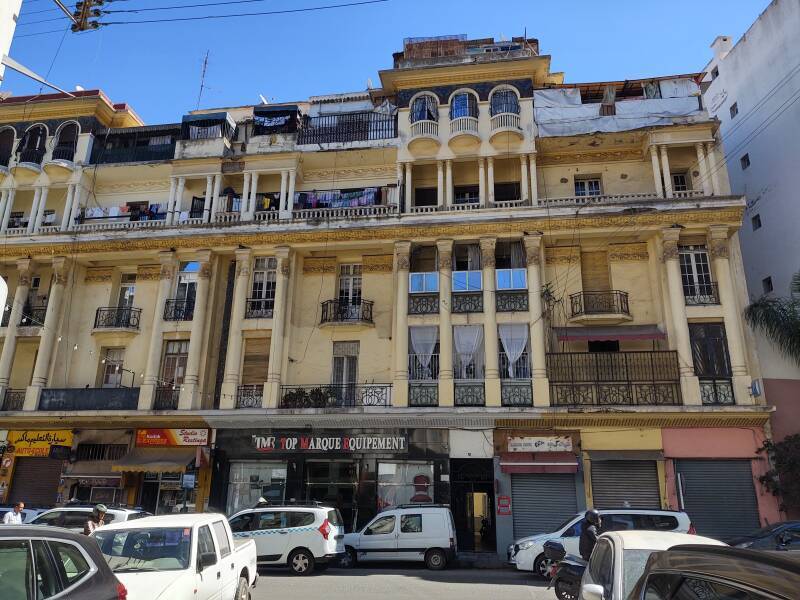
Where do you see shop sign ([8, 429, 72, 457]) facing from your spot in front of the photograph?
facing the viewer

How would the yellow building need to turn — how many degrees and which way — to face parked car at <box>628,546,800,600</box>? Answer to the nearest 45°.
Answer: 0° — it already faces it

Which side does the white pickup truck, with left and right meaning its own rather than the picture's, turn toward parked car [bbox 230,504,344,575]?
back

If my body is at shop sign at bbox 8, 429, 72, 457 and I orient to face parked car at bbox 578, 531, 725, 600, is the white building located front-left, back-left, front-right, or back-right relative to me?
front-left

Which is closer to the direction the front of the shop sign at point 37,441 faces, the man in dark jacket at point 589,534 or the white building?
the man in dark jacket

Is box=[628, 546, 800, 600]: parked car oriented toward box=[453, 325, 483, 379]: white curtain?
no

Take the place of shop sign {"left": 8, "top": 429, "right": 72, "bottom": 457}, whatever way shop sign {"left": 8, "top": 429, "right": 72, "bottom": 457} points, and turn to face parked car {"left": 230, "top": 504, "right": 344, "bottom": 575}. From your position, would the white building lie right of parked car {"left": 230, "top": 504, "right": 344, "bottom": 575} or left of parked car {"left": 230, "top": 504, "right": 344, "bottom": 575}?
left

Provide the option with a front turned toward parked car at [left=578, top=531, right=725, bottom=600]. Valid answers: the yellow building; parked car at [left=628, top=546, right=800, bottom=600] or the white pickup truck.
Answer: the yellow building

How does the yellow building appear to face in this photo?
toward the camera

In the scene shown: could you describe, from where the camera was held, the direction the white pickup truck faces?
facing the viewer and to the left of the viewer

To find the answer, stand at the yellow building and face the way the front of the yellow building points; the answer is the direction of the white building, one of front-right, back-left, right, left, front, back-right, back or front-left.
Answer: left

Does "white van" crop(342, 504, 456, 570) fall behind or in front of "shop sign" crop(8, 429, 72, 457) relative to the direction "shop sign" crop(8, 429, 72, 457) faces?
in front

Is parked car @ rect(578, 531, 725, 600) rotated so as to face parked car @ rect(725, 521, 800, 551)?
no

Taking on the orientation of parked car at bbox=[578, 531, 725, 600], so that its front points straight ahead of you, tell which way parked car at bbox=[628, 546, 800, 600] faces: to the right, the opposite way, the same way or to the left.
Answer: the same way

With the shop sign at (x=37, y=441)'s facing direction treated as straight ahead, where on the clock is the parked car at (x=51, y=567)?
The parked car is roughly at 12 o'clock from the shop sign.
